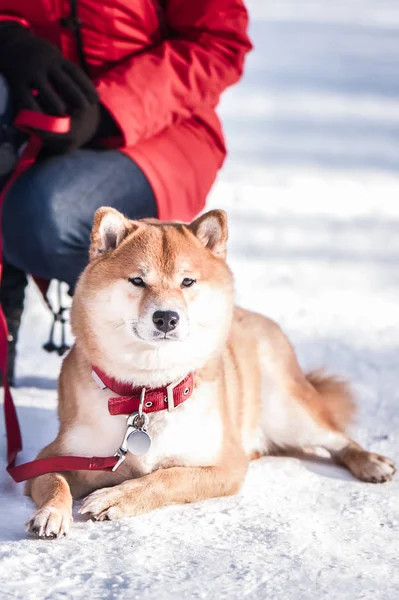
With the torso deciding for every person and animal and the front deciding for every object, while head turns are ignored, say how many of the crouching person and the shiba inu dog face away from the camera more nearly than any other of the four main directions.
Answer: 0

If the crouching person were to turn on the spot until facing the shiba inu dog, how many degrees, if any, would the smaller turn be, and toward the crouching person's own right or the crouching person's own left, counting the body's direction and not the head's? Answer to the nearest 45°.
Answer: approximately 45° to the crouching person's own left

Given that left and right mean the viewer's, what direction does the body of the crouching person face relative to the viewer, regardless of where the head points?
facing the viewer and to the left of the viewer

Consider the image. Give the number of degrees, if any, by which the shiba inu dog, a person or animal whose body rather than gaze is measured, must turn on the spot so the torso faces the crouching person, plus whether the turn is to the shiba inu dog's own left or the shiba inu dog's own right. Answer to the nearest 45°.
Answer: approximately 135° to the shiba inu dog's own right

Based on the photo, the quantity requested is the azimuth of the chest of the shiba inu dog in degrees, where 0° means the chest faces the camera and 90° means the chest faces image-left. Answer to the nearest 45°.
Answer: approximately 45°
